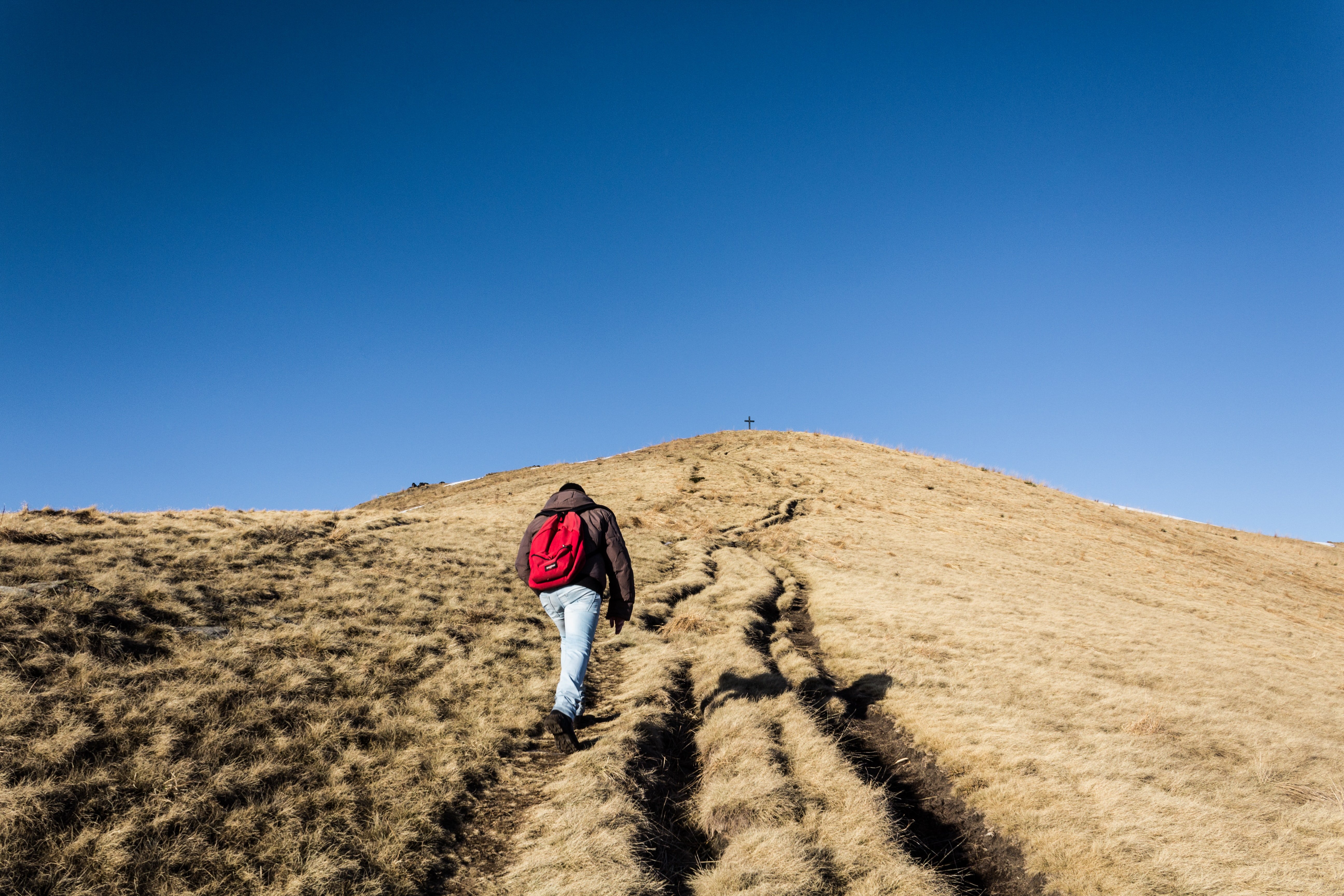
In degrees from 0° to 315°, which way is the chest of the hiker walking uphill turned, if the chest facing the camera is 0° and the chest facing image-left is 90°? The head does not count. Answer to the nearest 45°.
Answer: approximately 180°
